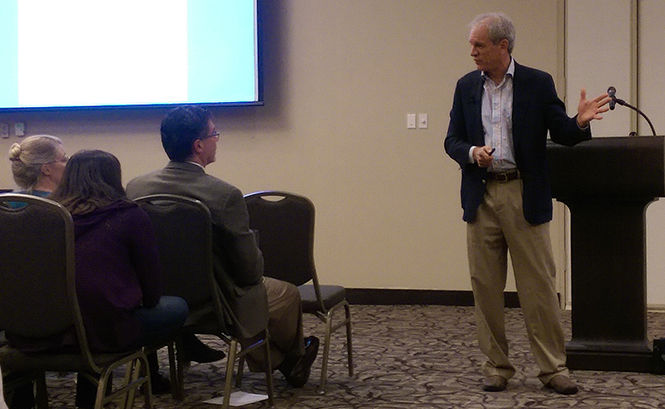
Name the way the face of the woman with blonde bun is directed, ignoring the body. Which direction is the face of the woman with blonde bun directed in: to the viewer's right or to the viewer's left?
to the viewer's right

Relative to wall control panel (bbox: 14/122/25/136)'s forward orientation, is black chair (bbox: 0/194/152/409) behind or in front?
in front

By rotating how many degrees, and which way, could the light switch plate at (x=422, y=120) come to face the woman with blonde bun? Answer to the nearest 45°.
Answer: approximately 45° to its right

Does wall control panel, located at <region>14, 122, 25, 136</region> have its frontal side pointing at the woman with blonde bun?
yes

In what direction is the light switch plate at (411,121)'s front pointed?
toward the camera

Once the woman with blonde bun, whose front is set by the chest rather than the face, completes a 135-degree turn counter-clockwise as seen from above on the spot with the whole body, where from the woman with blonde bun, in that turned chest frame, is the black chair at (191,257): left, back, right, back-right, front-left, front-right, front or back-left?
back-left

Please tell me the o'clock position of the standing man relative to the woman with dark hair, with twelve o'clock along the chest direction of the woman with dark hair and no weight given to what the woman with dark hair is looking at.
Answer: The standing man is roughly at 1 o'clock from the woman with dark hair.

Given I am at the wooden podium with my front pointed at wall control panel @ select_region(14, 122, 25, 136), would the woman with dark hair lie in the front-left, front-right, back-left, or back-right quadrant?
front-left

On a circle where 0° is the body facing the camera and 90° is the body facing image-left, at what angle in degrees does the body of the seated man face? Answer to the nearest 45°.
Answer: approximately 225°

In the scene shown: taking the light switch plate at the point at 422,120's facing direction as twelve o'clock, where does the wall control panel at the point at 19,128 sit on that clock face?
the wall control panel at the point at 19,128 is roughly at 3 o'clock from the light switch plate at the point at 422,120.

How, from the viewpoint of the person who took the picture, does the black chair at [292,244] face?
facing away from the viewer and to the right of the viewer

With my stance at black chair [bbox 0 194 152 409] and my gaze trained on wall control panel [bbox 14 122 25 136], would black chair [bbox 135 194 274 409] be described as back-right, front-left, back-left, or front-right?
front-right

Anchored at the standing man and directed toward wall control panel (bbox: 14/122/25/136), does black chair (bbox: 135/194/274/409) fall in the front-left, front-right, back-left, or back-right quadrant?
front-left

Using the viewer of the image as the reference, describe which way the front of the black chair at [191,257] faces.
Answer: facing away from the viewer and to the right of the viewer
